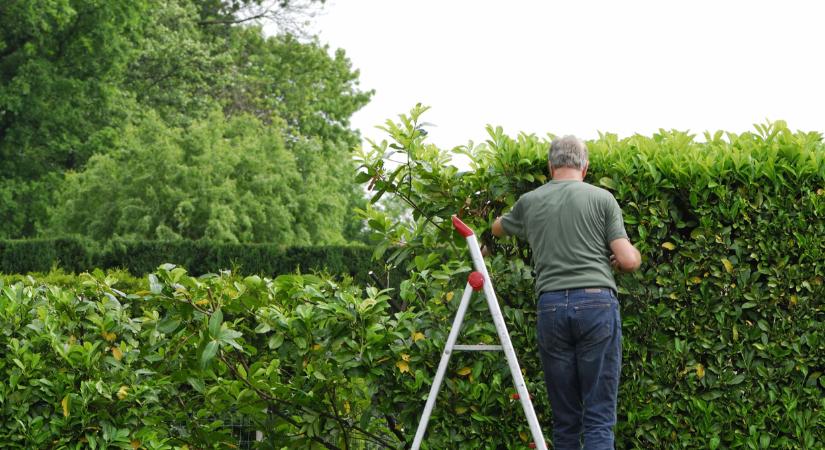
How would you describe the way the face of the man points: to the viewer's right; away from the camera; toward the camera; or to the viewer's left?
away from the camera

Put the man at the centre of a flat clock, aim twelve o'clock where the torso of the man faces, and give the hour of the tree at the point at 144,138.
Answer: The tree is roughly at 11 o'clock from the man.

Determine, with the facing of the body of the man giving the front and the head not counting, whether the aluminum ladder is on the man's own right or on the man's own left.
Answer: on the man's own left

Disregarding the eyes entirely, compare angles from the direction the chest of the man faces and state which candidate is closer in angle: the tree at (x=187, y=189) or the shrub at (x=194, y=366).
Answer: the tree

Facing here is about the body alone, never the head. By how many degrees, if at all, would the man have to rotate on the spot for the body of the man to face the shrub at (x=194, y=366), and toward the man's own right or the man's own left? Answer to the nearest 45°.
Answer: approximately 90° to the man's own left

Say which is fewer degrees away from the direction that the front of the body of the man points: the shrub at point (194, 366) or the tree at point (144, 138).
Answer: the tree

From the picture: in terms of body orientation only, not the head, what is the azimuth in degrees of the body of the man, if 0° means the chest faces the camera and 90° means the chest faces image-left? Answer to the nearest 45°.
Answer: approximately 180°
